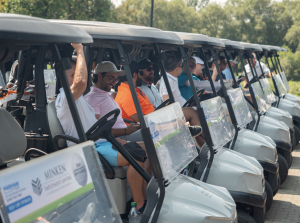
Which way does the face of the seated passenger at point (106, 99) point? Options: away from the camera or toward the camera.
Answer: toward the camera

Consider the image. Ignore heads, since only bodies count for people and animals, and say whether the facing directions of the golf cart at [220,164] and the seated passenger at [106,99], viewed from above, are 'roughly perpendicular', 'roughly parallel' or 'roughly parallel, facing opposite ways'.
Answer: roughly parallel

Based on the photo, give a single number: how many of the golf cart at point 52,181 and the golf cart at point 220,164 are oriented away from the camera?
0

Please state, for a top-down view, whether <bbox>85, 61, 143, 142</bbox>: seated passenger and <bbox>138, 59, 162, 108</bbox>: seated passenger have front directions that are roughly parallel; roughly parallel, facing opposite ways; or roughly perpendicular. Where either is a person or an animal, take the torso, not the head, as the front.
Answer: roughly parallel

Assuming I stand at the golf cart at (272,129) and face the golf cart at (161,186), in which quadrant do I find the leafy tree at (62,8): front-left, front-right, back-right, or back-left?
back-right

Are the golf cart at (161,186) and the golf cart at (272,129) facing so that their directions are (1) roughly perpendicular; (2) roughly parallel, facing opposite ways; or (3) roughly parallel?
roughly parallel

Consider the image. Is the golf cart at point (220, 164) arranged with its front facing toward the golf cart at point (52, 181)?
no
